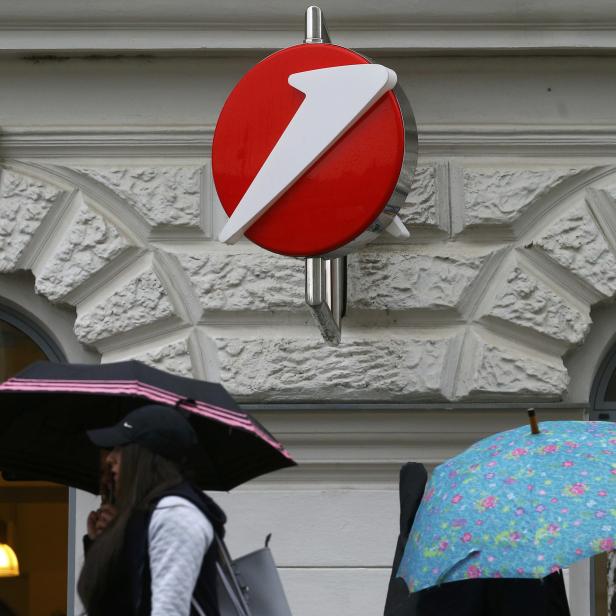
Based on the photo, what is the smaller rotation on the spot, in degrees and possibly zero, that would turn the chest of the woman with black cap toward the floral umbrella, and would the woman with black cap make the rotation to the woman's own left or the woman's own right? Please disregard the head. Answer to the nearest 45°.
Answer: approximately 180°

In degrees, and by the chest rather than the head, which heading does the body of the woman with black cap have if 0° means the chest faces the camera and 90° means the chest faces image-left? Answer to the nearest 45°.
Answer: approximately 90°

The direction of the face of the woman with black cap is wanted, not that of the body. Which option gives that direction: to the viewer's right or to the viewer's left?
to the viewer's left
